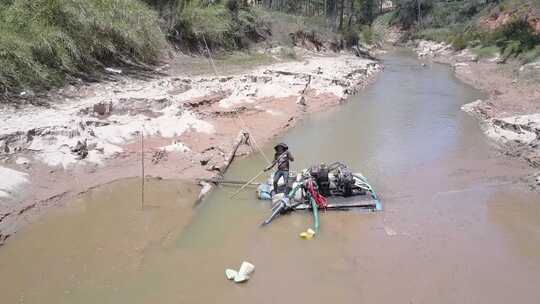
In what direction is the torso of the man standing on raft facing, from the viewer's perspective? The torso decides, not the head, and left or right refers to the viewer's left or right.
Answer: facing the viewer and to the left of the viewer

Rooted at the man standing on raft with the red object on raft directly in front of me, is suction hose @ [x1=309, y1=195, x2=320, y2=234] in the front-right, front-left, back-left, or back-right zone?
front-right

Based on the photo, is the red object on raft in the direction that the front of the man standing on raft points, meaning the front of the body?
no

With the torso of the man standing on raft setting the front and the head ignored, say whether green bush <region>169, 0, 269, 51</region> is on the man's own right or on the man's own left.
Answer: on the man's own right

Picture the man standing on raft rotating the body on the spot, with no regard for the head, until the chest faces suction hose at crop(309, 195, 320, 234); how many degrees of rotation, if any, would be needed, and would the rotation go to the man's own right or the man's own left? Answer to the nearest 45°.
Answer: approximately 90° to the man's own left

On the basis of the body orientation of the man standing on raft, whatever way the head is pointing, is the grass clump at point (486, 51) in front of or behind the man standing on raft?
behind
